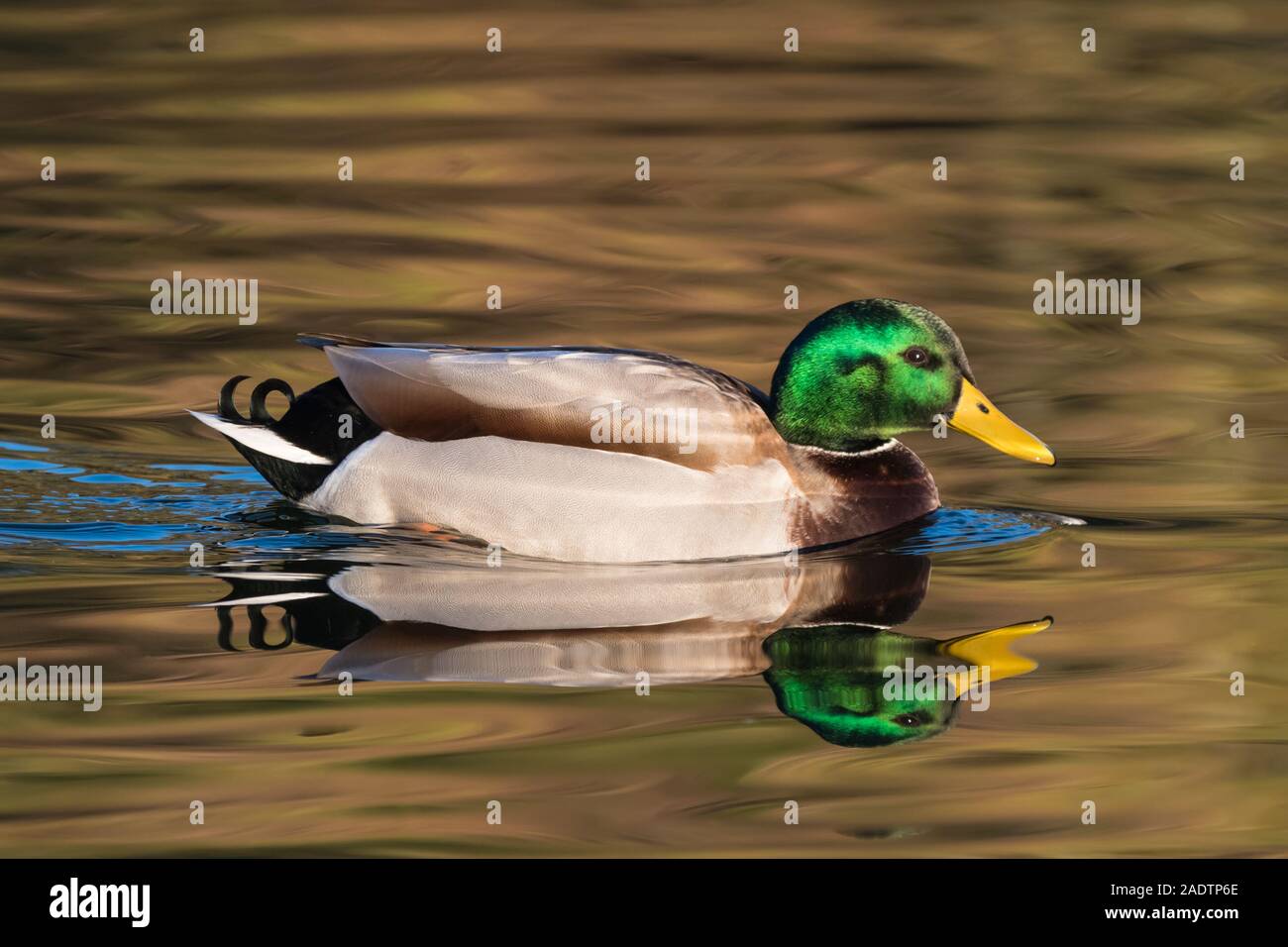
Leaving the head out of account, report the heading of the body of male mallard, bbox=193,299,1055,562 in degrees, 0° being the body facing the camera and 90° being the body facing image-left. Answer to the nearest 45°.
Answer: approximately 270°
